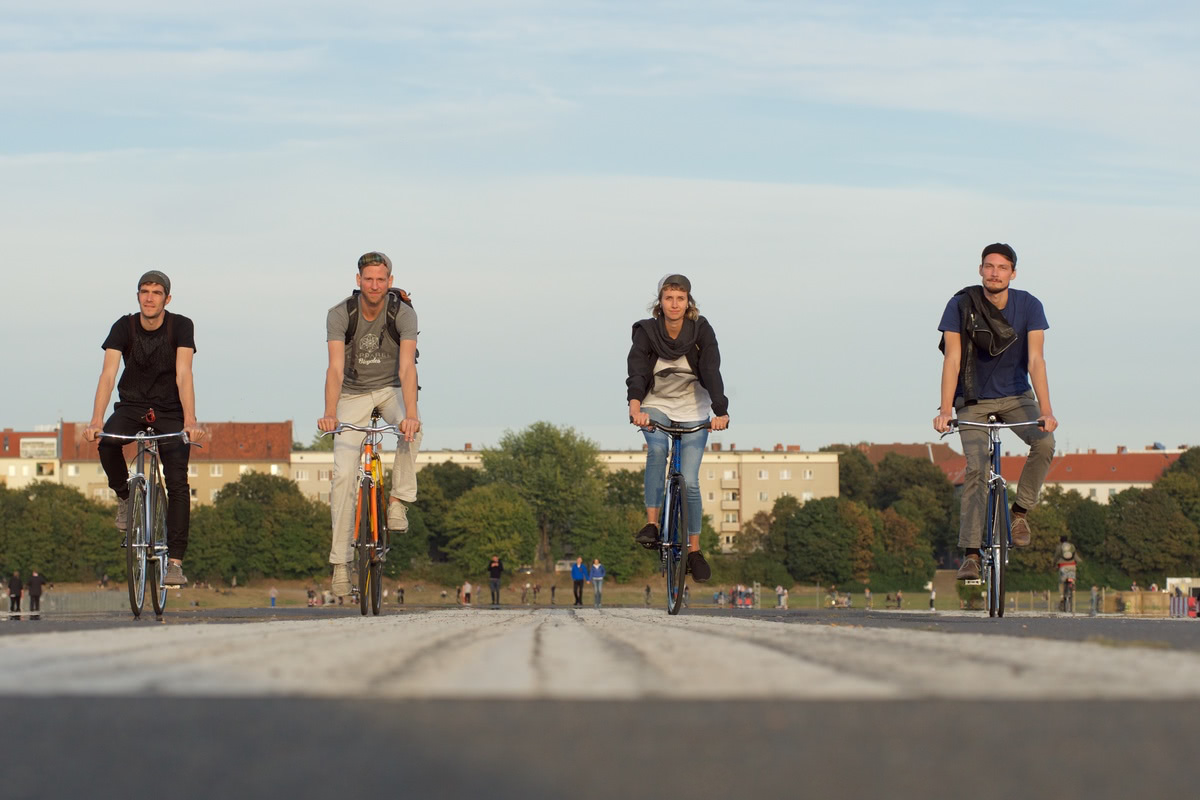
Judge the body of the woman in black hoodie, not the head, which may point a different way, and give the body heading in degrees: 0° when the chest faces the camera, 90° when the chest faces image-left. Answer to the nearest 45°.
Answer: approximately 0°

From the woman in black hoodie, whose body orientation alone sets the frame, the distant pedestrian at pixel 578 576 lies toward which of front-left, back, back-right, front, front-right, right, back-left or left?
back

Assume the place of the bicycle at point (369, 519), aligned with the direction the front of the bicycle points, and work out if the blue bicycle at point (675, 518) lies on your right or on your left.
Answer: on your left

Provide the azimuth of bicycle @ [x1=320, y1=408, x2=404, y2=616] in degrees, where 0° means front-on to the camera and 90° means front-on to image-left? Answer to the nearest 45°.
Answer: approximately 0°
